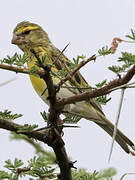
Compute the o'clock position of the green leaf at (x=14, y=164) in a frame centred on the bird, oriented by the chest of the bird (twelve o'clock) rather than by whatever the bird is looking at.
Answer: The green leaf is roughly at 1 o'clock from the bird.

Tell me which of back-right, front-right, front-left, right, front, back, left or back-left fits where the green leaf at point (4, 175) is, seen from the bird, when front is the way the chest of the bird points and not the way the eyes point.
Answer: left

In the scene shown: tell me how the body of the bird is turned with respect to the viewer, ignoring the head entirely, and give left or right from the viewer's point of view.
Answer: facing to the left of the viewer
